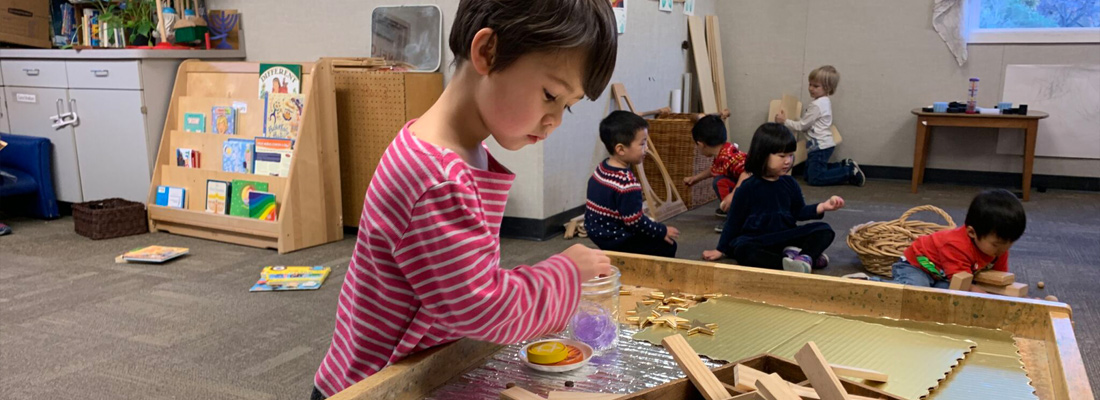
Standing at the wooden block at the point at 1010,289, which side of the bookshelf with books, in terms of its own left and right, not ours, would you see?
left

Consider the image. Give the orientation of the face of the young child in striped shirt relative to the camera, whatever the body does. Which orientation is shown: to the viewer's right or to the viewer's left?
to the viewer's right

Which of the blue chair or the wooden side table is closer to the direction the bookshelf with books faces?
the blue chair

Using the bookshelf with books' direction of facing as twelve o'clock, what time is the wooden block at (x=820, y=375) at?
The wooden block is roughly at 10 o'clock from the bookshelf with books.

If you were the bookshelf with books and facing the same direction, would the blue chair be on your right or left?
on your right

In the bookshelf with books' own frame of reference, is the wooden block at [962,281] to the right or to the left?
on its left

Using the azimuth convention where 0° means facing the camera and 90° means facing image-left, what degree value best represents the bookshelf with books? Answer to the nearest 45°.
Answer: approximately 45°

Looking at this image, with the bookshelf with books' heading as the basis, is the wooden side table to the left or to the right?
on its left

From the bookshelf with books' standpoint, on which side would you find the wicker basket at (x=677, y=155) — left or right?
on its left

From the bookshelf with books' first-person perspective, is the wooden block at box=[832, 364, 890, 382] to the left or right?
on its left

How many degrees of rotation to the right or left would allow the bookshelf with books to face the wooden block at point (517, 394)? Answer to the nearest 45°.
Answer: approximately 45° to its left

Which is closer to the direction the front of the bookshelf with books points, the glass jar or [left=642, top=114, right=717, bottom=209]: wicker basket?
the glass jar

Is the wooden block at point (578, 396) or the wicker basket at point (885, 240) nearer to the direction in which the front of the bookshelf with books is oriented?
the wooden block
